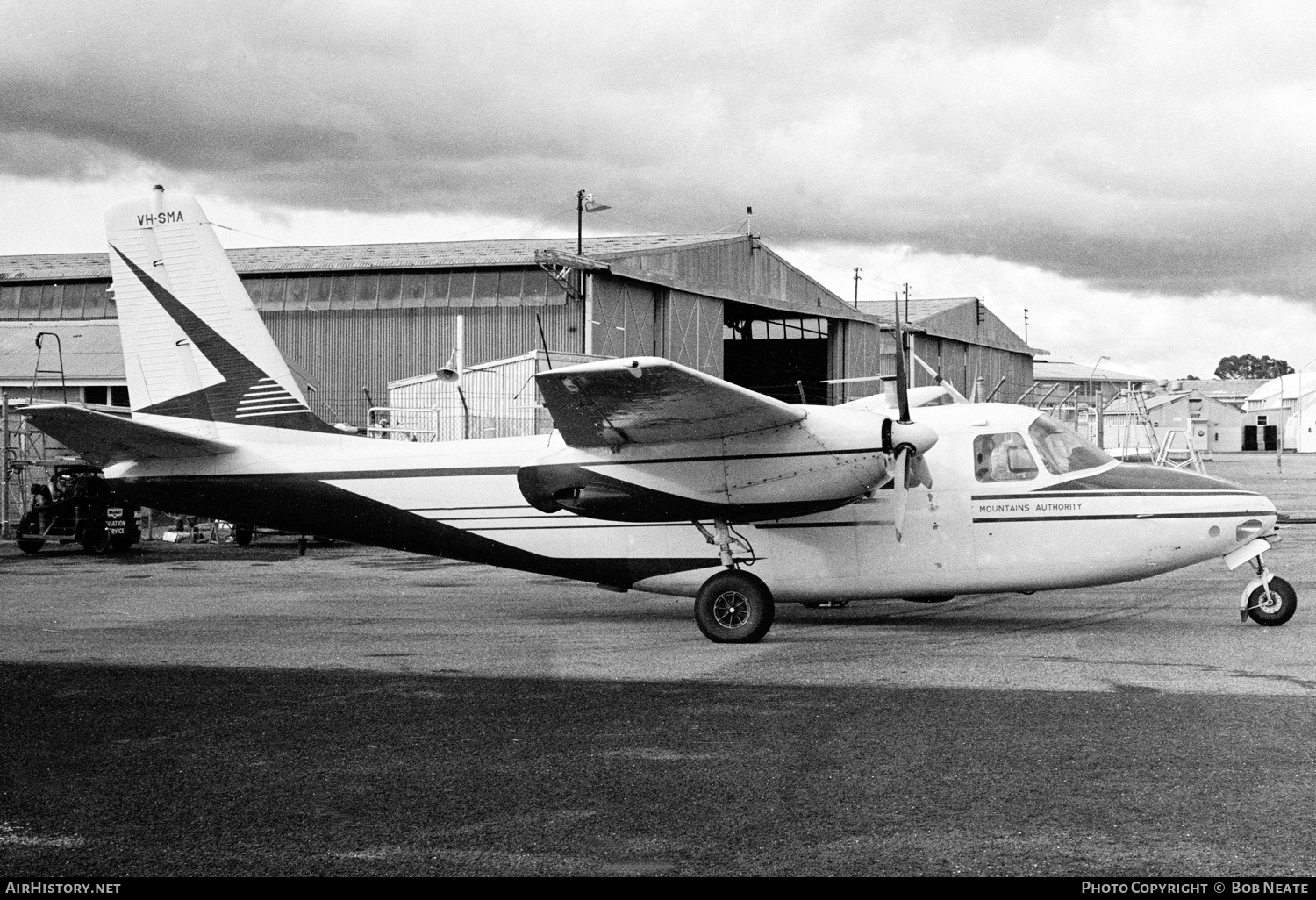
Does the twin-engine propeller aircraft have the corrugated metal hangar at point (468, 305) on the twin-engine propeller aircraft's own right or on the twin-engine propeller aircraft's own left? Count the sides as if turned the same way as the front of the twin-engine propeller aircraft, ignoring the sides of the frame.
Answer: on the twin-engine propeller aircraft's own left

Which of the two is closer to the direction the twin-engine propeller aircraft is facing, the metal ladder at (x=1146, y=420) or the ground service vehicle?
the metal ladder

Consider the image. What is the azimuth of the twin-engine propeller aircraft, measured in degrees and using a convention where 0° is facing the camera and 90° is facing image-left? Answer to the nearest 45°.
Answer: approximately 270°

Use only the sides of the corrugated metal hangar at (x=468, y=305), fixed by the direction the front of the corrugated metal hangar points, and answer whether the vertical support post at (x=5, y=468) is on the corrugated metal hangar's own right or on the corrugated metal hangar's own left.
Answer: on the corrugated metal hangar's own right

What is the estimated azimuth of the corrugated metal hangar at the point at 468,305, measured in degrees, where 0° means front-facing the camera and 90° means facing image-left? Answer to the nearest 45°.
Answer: approximately 315°

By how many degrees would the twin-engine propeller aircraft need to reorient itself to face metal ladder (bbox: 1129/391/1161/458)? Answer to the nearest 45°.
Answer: approximately 45° to its left

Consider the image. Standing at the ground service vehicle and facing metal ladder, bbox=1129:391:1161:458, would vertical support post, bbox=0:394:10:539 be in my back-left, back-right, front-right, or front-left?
back-left

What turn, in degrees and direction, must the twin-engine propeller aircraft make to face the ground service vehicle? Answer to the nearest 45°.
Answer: approximately 135° to its left

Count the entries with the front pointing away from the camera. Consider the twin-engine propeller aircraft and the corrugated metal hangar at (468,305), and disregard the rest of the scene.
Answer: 0

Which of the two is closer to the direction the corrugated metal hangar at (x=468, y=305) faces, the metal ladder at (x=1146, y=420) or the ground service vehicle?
the metal ladder
